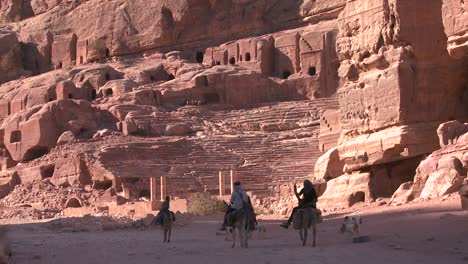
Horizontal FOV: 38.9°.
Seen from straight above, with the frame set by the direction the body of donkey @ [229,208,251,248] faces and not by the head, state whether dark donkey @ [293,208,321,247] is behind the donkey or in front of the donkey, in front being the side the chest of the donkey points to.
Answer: behind
